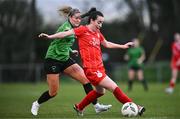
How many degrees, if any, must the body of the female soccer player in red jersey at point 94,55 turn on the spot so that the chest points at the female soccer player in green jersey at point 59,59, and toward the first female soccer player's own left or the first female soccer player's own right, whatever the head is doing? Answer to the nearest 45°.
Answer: approximately 180°

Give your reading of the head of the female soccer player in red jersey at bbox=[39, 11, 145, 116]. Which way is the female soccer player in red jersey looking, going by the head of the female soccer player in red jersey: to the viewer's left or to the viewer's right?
to the viewer's right

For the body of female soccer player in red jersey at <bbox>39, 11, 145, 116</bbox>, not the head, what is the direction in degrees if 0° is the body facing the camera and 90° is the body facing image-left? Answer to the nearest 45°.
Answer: approximately 315°

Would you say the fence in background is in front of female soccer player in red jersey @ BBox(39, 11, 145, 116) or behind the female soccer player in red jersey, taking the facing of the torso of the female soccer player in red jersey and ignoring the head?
behind
